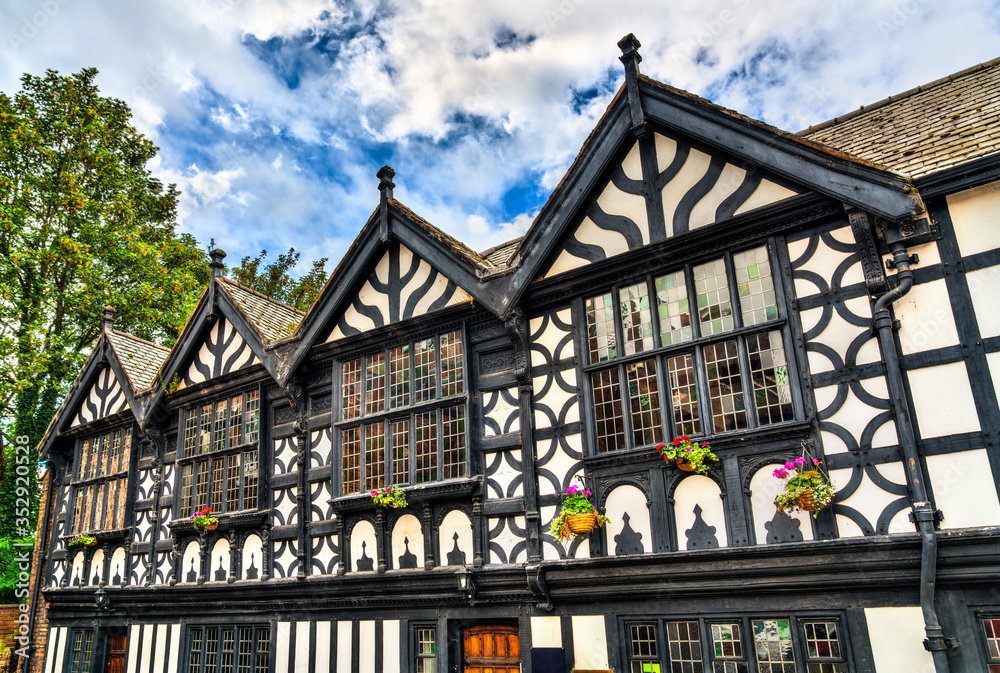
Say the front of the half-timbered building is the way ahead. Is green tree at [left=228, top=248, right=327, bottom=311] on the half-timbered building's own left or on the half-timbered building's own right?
on the half-timbered building's own right

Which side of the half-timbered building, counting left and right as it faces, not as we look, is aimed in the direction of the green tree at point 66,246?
right

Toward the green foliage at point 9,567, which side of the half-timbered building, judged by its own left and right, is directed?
right

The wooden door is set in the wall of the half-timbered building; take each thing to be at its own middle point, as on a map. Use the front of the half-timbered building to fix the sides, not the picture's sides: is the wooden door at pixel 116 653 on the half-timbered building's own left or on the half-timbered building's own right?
on the half-timbered building's own right

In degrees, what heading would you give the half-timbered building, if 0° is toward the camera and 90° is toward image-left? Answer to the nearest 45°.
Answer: approximately 45°
